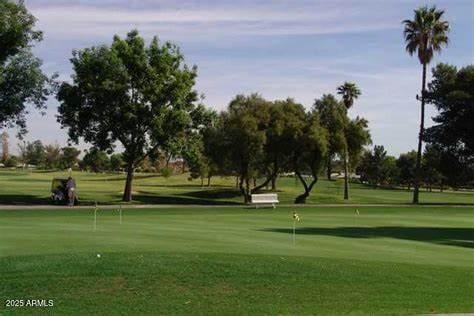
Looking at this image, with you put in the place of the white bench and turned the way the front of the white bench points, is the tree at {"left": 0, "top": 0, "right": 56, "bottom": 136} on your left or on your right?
on your right

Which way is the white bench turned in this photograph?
toward the camera

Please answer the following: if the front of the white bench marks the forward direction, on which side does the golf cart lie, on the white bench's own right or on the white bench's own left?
on the white bench's own right
